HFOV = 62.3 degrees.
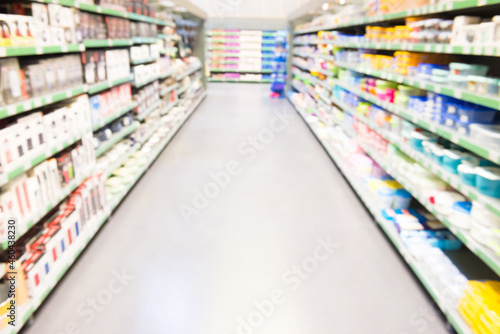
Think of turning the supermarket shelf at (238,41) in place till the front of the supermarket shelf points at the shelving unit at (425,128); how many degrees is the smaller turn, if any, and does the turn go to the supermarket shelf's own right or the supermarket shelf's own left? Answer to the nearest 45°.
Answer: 0° — it already faces it

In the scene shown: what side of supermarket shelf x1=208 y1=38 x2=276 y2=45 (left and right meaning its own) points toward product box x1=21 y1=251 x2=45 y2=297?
front

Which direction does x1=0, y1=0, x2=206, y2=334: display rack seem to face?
to the viewer's right

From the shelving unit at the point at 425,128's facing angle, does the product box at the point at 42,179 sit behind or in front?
in front

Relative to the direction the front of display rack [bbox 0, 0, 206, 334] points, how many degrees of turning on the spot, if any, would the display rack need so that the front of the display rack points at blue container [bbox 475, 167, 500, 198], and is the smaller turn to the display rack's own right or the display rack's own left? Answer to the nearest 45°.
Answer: approximately 45° to the display rack's own right

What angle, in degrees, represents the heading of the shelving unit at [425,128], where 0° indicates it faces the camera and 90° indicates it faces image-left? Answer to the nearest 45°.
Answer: approximately 90°

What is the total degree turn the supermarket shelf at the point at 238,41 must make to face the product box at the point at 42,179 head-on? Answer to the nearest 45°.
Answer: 0° — it already faces it

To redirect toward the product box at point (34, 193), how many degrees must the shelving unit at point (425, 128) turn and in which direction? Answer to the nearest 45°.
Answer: approximately 45° to its left

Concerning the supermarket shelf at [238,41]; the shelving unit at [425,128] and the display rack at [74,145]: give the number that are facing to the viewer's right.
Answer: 1

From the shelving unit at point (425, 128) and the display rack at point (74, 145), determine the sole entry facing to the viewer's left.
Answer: the shelving unit

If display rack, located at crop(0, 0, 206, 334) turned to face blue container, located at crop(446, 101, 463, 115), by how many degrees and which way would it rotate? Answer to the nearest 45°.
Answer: approximately 45° to its right

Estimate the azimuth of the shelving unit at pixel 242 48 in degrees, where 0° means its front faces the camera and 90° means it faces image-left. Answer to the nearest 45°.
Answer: approximately 0°
